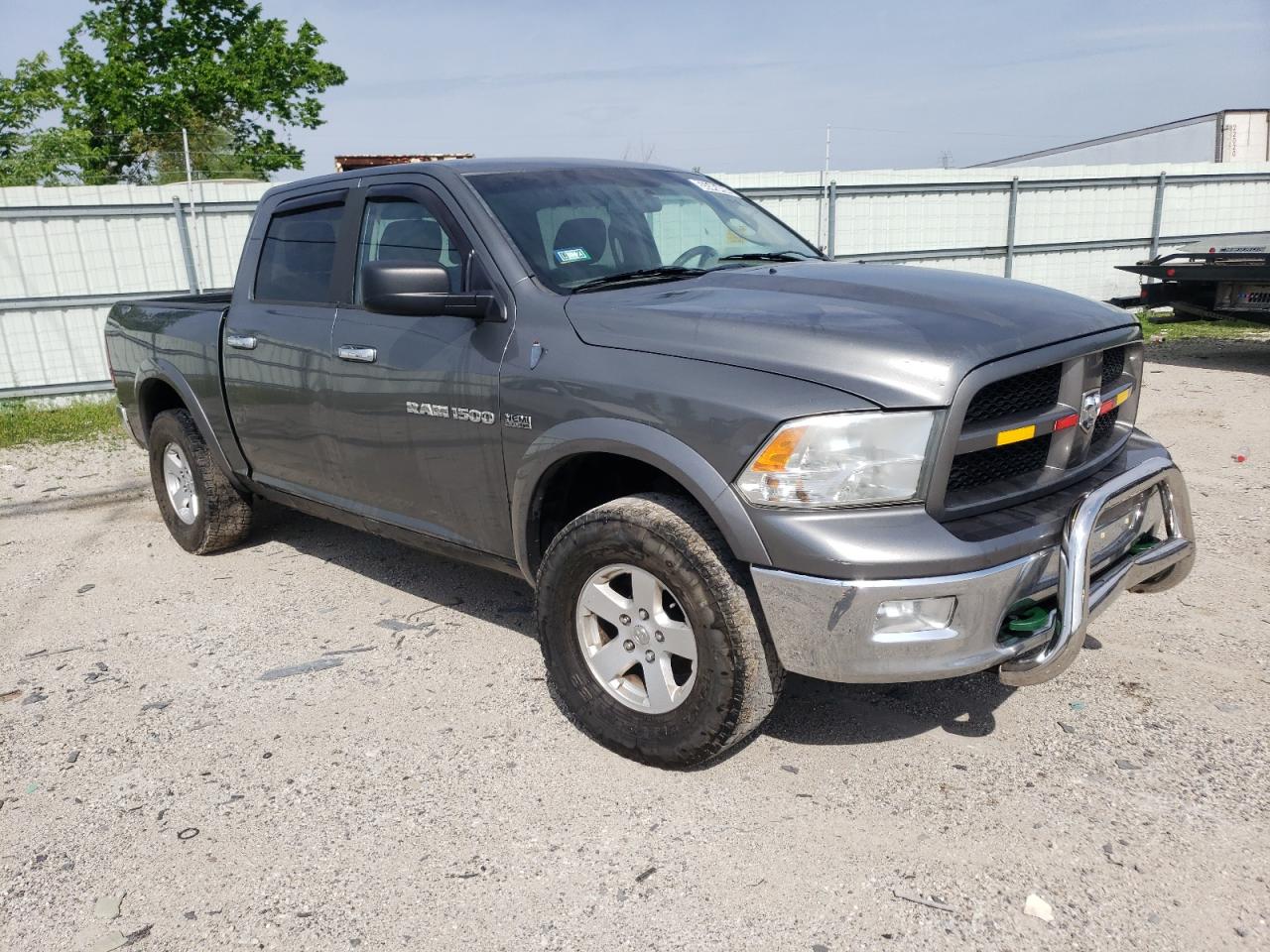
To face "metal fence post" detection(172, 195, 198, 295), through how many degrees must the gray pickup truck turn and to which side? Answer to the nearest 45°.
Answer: approximately 180°

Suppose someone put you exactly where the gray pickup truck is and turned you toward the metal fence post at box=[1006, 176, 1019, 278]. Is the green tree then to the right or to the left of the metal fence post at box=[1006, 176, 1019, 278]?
left

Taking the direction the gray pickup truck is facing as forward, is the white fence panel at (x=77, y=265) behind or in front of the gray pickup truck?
behind

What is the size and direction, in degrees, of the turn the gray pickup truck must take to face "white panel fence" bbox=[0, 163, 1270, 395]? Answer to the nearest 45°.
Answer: approximately 135° to its left

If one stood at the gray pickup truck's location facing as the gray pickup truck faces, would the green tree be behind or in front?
behind

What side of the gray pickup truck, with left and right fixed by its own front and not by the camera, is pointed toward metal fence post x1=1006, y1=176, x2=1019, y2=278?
left

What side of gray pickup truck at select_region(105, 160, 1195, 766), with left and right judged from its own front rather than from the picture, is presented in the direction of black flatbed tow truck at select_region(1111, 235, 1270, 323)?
left

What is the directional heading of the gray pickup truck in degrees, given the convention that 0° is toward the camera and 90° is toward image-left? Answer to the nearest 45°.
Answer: approximately 315°
